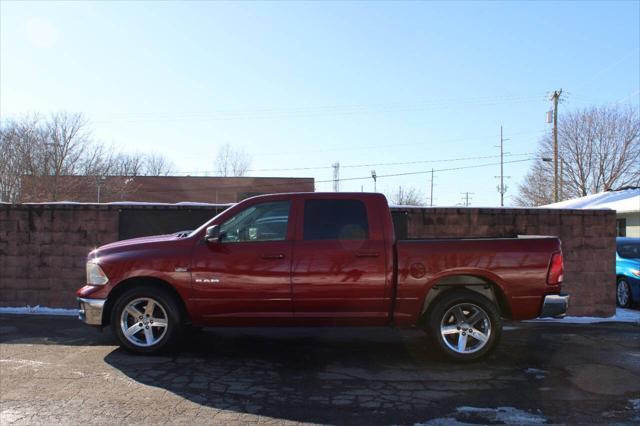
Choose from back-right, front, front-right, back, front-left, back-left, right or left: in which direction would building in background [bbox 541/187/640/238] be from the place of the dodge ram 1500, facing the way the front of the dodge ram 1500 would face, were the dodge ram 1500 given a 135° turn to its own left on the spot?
left

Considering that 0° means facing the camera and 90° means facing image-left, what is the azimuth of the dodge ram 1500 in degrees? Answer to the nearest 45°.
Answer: approximately 90°

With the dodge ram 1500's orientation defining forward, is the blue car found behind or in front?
behind
